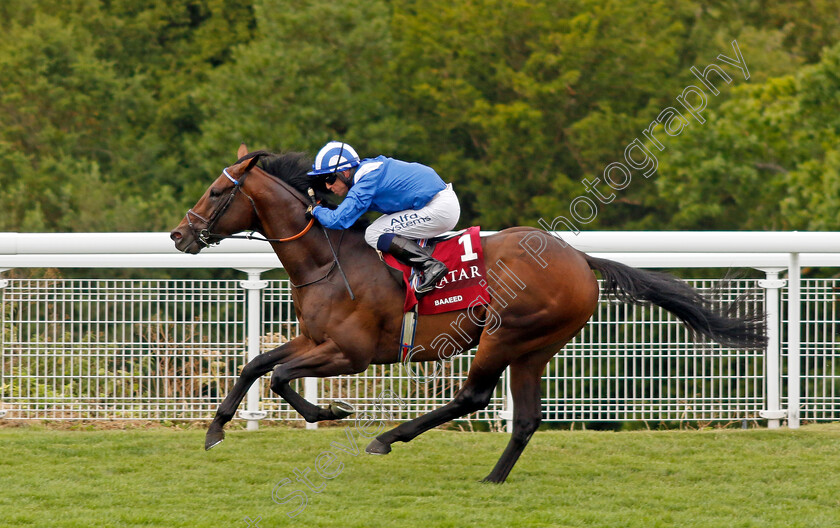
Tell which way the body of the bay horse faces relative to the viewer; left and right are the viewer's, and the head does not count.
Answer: facing to the left of the viewer

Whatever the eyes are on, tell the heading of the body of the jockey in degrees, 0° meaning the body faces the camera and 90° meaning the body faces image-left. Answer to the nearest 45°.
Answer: approximately 90°
